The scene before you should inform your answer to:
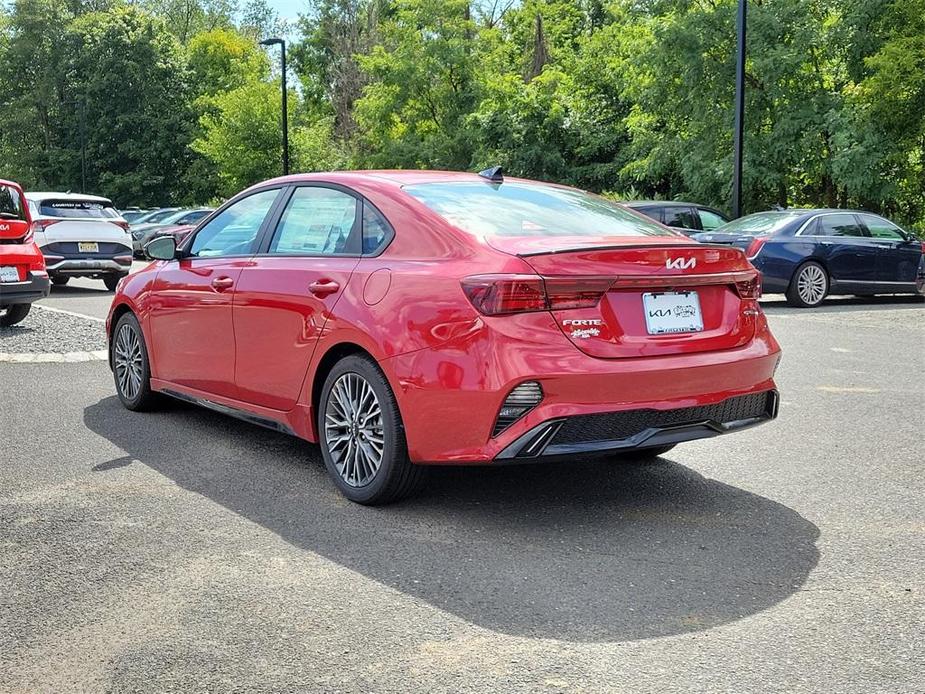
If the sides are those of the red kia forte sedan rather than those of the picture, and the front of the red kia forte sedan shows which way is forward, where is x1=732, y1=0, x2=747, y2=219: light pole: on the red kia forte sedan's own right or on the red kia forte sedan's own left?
on the red kia forte sedan's own right

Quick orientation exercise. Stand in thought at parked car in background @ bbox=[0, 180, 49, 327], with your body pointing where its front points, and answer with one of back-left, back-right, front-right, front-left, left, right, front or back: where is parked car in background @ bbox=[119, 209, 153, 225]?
front

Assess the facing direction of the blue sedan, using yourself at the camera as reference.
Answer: facing away from the viewer and to the right of the viewer

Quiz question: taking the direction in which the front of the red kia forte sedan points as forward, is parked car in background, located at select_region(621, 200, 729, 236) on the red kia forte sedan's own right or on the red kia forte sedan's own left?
on the red kia forte sedan's own right

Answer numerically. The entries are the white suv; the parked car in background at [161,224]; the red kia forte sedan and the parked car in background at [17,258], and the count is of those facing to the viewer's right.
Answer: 0

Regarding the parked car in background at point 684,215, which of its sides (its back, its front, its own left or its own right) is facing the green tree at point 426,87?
left

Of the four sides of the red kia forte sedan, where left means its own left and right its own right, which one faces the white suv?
front

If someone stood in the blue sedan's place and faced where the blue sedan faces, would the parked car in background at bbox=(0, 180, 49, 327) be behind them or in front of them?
behind

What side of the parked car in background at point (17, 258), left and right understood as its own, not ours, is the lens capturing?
back

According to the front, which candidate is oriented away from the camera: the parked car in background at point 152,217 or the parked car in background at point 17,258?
the parked car in background at point 17,258

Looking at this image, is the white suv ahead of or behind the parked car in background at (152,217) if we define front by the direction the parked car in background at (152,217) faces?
ahead

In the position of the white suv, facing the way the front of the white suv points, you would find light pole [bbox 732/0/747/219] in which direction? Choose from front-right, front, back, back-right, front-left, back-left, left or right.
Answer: right

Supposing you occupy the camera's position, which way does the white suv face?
facing away from the viewer
